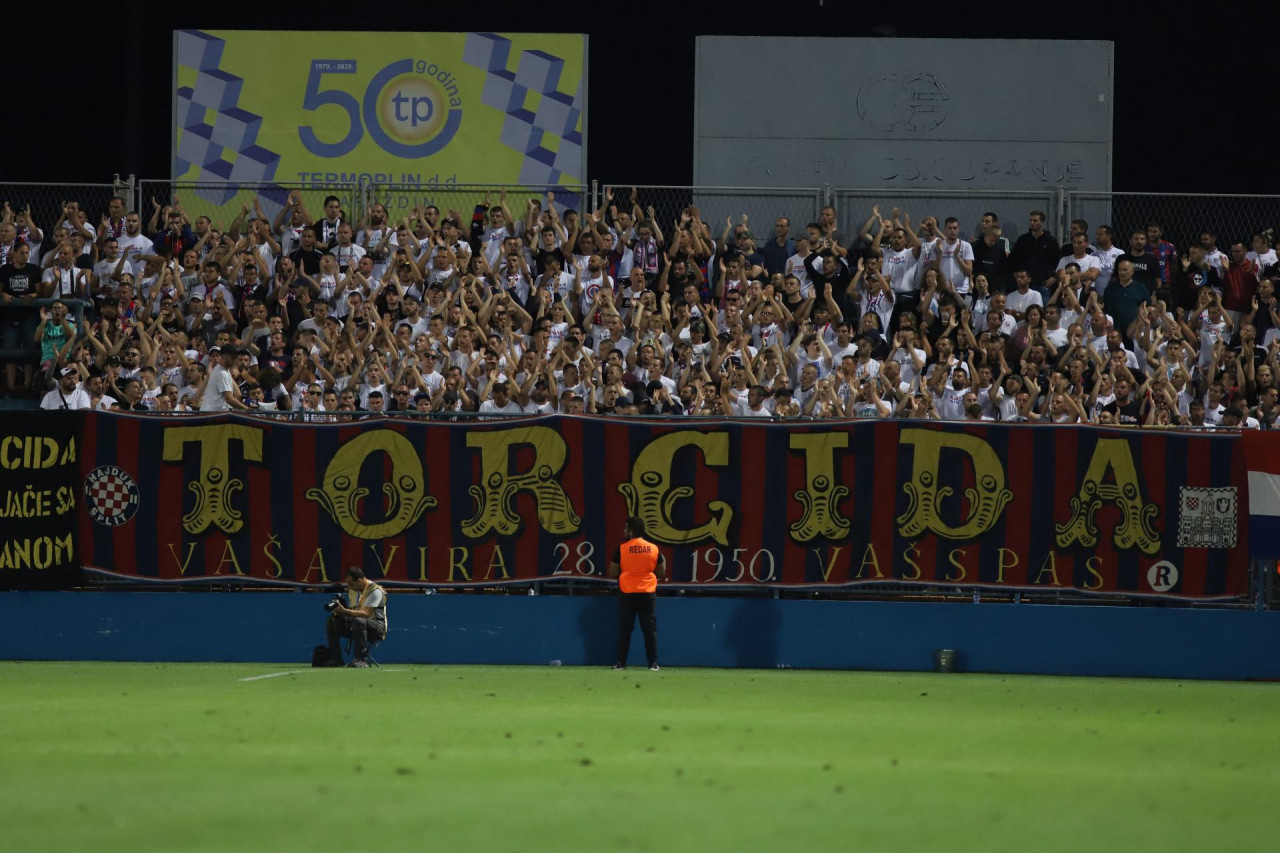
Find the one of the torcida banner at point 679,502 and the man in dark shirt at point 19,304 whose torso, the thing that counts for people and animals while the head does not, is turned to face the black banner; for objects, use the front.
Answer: the man in dark shirt

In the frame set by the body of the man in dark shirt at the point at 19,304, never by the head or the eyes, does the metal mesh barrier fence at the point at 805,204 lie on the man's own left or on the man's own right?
on the man's own left

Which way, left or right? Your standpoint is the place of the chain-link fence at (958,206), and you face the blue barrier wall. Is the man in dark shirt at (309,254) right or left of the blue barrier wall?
right

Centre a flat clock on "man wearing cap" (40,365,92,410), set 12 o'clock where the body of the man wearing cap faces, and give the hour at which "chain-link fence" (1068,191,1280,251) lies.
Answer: The chain-link fence is roughly at 9 o'clock from the man wearing cap.

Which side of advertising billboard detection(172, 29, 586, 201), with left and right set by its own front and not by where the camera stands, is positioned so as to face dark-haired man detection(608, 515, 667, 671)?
front

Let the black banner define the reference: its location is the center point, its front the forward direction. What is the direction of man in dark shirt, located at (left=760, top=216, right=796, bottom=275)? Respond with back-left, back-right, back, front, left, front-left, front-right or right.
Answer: left

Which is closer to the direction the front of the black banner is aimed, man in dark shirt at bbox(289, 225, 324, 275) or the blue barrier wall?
the blue barrier wall

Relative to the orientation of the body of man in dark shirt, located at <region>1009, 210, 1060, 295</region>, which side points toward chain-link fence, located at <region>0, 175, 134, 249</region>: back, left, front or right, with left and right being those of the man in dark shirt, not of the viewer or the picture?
right

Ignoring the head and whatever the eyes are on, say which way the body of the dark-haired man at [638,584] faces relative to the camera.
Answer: away from the camera

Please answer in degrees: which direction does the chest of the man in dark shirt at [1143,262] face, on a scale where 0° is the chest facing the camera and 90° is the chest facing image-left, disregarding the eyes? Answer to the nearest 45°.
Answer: approximately 0°

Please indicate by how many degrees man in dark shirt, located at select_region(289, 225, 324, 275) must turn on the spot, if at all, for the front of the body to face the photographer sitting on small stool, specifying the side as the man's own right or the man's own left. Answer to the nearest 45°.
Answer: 0° — they already face them

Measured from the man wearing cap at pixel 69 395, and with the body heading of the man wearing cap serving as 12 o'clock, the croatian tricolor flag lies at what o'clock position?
The croatian tricolor flag is roughly at 10 o'clock from the man wearing cap.

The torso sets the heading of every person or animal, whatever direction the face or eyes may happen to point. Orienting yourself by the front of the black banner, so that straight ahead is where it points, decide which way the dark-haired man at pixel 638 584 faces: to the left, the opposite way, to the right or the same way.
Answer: the opposite way
